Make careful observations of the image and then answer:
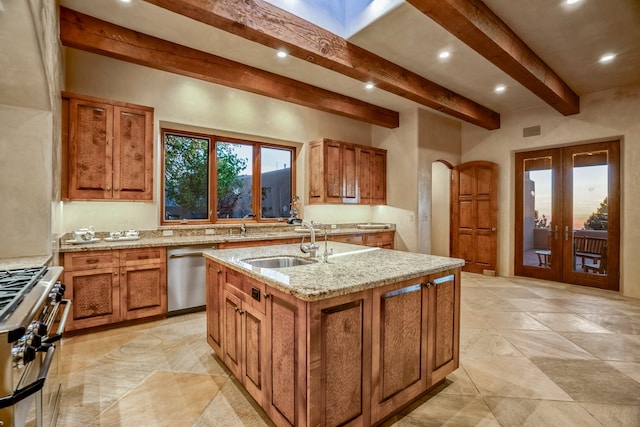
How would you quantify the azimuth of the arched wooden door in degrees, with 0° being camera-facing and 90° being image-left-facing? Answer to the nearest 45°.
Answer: approximately 0°

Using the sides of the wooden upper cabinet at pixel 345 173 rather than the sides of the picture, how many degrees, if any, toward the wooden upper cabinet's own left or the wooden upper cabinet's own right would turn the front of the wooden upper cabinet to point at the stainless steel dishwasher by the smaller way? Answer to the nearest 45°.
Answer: approximately 90° to the wooden upper cabinet's own right

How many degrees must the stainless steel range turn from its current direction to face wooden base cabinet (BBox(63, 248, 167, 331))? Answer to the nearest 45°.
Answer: approximately 90° to its left

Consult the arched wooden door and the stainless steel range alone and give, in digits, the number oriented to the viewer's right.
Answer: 1

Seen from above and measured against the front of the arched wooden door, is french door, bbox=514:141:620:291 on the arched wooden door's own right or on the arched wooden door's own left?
on the arched wooden door's own left

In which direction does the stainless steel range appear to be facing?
to the viewer's right

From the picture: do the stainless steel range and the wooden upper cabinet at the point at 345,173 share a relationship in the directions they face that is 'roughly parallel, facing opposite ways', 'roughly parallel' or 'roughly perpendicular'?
roughly perpendicular

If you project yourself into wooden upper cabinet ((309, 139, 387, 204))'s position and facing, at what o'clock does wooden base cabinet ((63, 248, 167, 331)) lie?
The wooden base cabinet is roughly at 3 o'clock from the wooden upper cabinet.

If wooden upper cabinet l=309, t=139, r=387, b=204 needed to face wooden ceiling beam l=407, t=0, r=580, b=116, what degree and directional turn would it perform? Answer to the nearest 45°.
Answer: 0° — it already faces it

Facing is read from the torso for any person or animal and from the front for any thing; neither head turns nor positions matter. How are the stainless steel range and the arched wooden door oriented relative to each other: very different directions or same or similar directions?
very different directions
